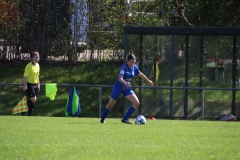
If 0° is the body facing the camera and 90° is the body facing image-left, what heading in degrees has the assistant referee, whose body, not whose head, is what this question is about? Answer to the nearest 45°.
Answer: approximately 315°
